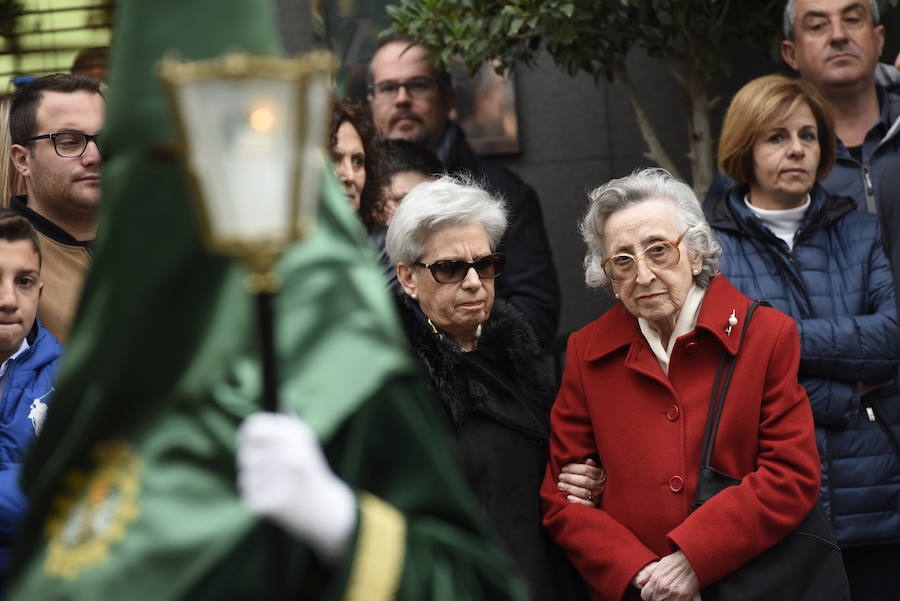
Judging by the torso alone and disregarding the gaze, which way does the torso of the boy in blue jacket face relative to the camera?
toward the camera

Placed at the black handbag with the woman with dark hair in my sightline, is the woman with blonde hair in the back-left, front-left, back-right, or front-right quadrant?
front-right

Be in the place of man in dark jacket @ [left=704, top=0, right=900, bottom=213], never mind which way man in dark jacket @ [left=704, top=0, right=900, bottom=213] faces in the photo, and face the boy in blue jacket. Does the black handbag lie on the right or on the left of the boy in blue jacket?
left

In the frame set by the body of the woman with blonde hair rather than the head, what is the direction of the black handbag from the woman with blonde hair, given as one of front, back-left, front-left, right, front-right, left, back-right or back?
front

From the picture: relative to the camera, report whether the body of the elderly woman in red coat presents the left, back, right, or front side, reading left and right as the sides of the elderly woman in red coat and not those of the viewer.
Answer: front

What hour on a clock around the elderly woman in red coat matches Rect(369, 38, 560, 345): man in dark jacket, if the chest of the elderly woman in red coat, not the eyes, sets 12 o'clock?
The man in dark jacket is roughly at 5 o'clock from the elderly woman in red coat.

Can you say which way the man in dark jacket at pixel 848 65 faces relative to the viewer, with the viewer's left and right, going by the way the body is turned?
facing the viewer

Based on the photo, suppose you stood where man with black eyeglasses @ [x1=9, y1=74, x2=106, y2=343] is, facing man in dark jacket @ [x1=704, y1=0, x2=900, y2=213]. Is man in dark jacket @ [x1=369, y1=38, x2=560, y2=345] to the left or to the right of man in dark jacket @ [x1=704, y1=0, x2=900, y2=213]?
left

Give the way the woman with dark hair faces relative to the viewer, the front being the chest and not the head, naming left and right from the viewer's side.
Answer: facing the viewer and to the left of the viewer

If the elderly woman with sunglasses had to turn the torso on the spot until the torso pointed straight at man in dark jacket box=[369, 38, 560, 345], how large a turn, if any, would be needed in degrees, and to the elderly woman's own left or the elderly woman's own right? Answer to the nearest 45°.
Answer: approximately 135° to the elderly woman's own left

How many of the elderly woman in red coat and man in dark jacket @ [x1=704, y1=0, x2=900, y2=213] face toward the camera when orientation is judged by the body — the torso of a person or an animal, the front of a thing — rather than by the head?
2

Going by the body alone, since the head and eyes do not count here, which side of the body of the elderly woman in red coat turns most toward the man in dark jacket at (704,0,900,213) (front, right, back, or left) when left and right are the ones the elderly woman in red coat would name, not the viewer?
back

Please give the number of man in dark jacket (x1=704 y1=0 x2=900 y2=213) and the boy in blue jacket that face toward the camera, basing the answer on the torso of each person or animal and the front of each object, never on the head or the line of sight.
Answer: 2

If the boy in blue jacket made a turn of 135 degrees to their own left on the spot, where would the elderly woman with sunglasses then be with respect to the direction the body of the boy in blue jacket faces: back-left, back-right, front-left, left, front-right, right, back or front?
front-right
